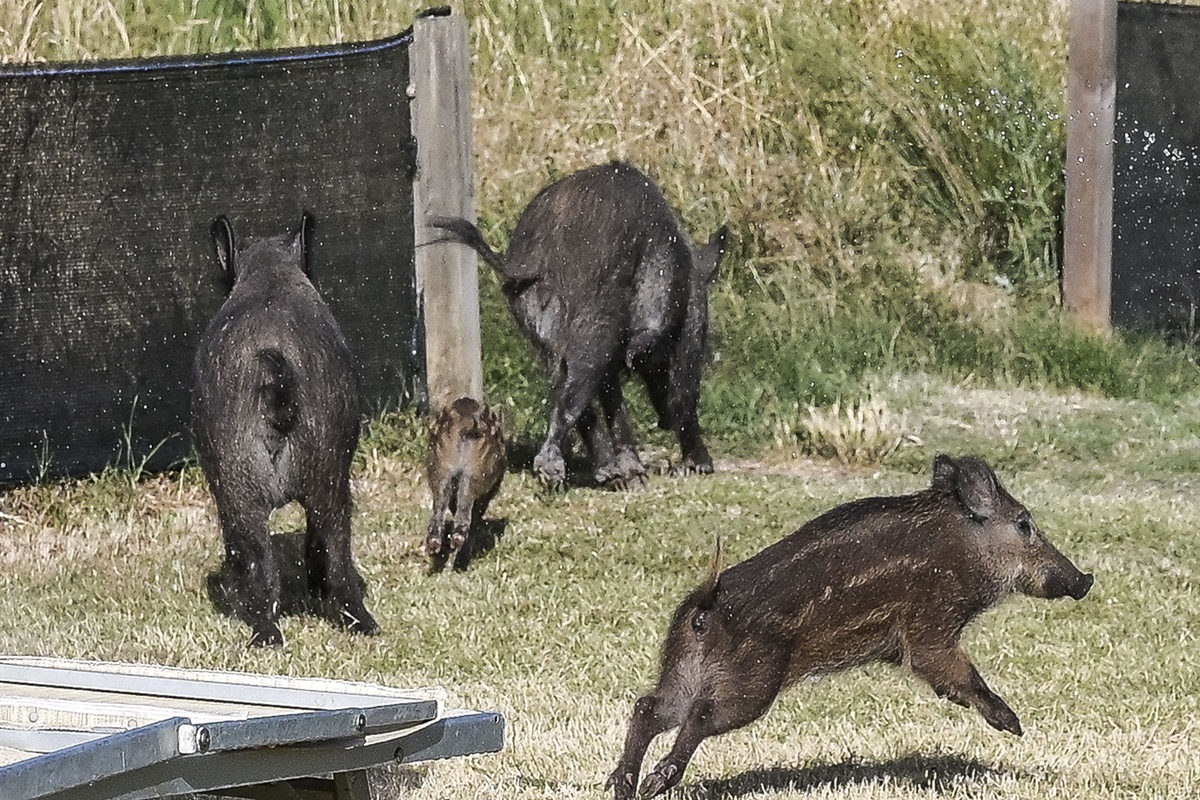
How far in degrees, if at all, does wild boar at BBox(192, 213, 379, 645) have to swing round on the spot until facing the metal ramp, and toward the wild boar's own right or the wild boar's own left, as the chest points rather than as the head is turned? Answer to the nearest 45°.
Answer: approximately 180°

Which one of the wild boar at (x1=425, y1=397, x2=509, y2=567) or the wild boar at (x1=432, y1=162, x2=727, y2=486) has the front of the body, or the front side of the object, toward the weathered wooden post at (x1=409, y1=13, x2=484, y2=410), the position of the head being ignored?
the wild boar at (x1=425, y1=397, x2=509, y2=567)

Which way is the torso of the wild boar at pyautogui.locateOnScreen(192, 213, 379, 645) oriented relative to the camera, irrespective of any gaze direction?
away from the camera

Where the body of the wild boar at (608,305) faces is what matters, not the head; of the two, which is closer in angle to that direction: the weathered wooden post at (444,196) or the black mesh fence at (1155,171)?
the black mesh fence

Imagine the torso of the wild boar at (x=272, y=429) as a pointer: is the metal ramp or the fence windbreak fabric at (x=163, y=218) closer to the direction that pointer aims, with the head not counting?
the fence windbreak fabric

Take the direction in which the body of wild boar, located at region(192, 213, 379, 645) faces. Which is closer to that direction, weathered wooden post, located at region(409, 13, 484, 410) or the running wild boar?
the weathered wooden post

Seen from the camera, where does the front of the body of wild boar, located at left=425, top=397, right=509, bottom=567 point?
away from the camera

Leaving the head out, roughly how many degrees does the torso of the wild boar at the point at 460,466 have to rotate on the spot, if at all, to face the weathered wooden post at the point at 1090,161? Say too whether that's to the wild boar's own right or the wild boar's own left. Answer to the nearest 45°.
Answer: approximately 45° to the wild boar's own right

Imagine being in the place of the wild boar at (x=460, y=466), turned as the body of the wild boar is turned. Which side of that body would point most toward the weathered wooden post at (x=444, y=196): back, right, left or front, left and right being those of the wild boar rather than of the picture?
front

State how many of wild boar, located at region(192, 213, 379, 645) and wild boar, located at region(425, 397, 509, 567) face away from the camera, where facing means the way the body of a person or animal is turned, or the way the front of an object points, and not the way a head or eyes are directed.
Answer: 2
